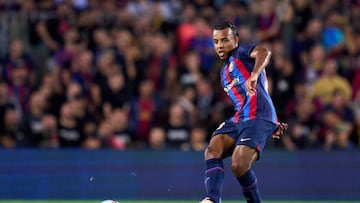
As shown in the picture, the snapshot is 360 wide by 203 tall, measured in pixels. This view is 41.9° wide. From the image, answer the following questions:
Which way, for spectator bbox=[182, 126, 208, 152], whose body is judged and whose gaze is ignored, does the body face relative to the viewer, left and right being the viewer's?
facing the viewer

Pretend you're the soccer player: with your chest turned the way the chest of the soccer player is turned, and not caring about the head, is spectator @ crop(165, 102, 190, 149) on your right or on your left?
on your right

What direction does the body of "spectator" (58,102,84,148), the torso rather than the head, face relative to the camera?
toward the camera

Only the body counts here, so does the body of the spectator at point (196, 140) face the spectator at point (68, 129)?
no

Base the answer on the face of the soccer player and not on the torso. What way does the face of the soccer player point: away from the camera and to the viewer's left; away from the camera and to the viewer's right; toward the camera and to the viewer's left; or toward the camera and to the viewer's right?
toward the camera and to the viewer's left

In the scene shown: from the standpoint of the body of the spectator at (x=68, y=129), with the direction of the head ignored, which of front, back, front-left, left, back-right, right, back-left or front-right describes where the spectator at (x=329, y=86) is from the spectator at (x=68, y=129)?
left

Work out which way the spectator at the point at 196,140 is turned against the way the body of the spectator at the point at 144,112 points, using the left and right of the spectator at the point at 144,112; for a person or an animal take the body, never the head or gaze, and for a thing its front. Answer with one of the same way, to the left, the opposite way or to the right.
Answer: the same way

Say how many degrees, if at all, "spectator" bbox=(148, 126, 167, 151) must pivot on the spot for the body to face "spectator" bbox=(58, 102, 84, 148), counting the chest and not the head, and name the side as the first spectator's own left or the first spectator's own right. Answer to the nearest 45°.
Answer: approximately 90° to the first spectator's own right

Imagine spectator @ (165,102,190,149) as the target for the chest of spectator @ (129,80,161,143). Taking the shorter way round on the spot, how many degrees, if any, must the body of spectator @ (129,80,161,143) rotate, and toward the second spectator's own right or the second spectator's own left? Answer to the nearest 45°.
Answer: approximately 45° to the second spectator's own left

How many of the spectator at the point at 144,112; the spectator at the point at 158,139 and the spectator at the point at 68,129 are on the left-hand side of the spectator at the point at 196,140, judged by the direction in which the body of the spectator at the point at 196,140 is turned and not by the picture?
0

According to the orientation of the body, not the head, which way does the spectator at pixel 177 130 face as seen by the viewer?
toward the camera

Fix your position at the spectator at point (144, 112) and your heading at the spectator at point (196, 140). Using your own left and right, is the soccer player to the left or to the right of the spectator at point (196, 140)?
right

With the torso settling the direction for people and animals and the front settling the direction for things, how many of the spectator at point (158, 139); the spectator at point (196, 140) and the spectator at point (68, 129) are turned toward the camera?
3
